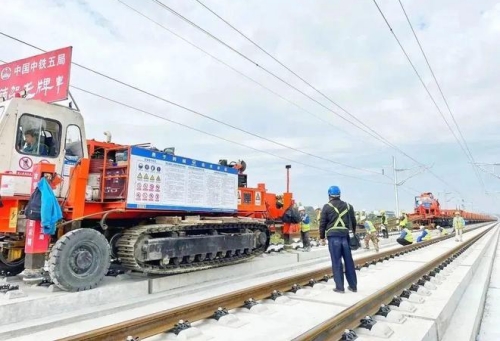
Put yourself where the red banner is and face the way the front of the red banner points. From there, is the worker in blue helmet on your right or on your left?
on your left

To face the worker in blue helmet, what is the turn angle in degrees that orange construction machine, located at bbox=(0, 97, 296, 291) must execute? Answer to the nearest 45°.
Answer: approximately 135° to its left

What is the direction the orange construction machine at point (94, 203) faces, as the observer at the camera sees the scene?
facing the viewer and to the left of the viewer

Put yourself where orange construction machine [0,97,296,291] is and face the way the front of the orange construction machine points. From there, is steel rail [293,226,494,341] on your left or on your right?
on your left

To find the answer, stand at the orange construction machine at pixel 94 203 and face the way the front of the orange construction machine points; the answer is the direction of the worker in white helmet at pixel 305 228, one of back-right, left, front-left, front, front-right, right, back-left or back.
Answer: back

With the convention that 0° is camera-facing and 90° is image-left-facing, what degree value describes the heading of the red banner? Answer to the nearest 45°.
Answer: approximately 45°
